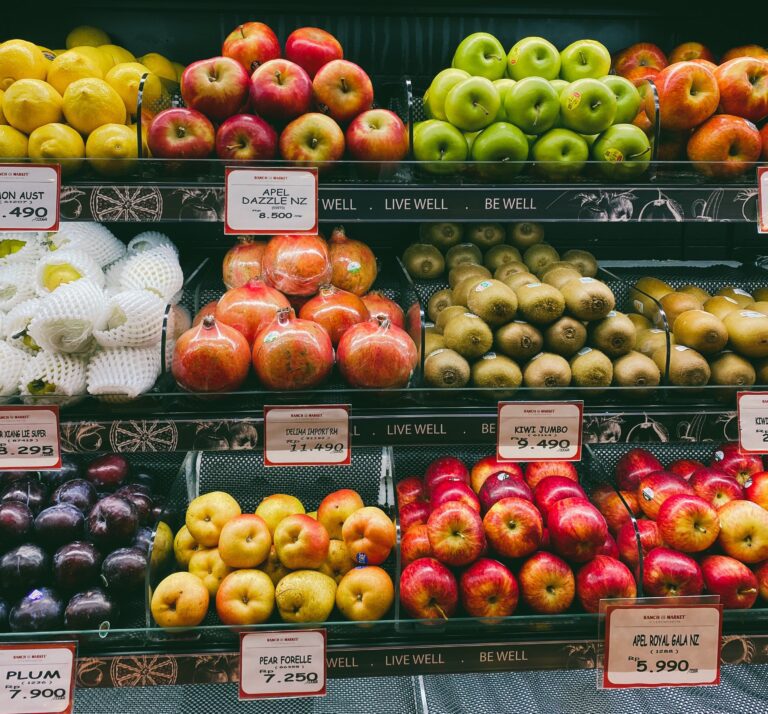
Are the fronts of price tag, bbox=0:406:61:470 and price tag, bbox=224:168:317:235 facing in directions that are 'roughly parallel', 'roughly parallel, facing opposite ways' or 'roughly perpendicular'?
roughly parallel

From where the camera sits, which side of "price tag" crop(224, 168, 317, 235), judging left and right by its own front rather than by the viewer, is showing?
front

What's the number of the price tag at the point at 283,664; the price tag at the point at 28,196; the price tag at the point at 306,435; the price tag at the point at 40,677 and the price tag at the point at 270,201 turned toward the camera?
5

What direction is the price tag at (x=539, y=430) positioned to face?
toward the camera

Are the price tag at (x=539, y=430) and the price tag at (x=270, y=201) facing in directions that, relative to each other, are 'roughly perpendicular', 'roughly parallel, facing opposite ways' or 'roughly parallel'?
roughly parallel

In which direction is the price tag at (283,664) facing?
toward the camera

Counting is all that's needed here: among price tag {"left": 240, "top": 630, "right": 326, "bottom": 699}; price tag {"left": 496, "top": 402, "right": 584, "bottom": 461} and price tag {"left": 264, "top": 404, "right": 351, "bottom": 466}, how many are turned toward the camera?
3

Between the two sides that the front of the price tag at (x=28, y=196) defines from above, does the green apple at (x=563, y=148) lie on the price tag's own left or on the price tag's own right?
on the price tag's own left

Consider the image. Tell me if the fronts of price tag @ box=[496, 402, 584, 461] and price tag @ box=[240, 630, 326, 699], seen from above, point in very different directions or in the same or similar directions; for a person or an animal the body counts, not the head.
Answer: same or similar directions

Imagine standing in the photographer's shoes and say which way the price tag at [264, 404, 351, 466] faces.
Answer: facing the viewer

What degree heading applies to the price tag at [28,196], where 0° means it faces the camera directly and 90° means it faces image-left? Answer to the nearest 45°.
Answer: approximately 0°

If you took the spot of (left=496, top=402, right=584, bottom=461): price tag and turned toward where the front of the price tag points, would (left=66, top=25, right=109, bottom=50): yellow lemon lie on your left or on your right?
on your right
